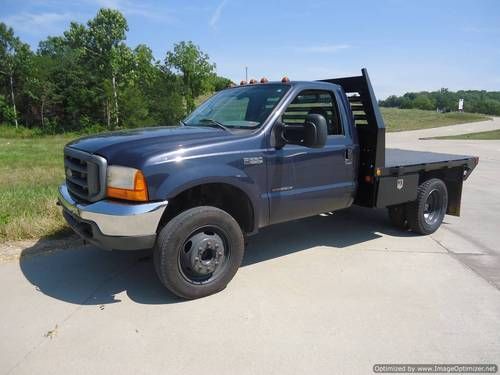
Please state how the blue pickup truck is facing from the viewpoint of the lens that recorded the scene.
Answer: facing the viewer and to the left of the viewer
